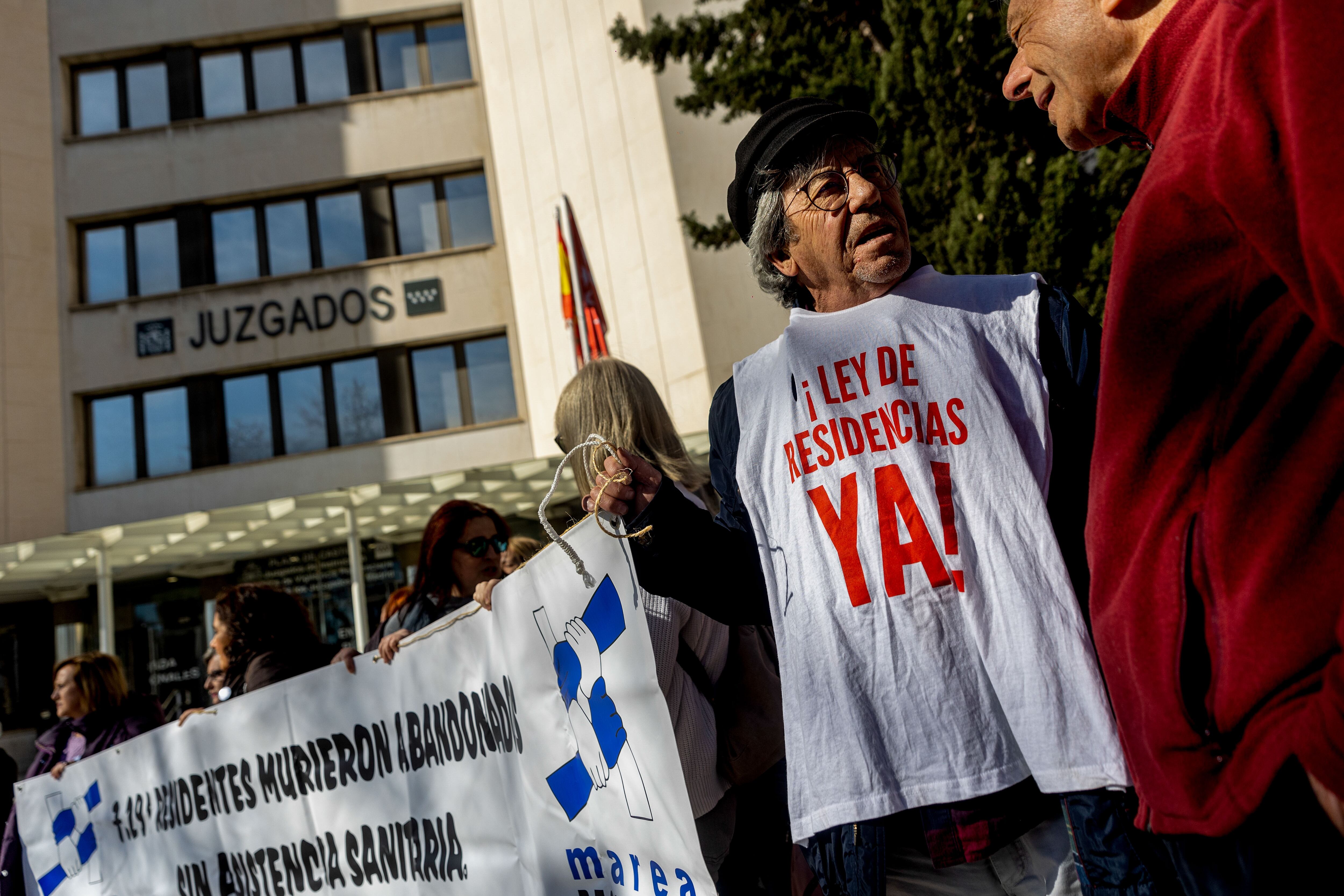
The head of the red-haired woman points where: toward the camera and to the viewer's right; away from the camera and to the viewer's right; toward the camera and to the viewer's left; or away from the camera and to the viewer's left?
toward the camera and to the viewer's right

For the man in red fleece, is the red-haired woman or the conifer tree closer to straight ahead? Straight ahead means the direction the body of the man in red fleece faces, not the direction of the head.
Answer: the red-haired woman

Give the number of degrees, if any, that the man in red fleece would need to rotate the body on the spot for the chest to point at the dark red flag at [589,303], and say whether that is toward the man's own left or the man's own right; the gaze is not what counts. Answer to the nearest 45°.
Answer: approximately 45° to the man's own right

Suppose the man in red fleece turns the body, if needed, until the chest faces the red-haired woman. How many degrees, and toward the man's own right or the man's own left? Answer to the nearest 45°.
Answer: approximately 45° to the man's own right

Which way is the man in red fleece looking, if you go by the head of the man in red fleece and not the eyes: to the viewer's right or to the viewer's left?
to the viewer's left

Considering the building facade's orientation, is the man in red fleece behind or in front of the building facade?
in front

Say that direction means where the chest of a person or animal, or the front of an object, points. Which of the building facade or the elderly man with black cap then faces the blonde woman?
the building facade

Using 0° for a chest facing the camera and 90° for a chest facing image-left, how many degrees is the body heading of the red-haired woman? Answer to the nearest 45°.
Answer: approximately 315°

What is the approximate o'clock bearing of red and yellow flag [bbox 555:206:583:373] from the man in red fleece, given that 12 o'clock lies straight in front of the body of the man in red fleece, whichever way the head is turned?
The red and yellow flag is roughly at 2 o'clock from the man in red fleece.

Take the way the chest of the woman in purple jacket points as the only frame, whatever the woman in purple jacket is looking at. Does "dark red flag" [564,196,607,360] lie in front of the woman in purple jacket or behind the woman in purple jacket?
behind

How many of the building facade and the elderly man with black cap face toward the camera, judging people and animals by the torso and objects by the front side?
2

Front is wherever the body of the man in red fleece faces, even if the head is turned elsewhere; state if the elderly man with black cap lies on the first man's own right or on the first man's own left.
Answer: on the first man's own right

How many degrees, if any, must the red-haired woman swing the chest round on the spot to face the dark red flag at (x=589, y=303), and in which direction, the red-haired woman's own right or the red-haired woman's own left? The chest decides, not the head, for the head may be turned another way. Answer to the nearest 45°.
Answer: approximately 135° to the red-haired woman's own left

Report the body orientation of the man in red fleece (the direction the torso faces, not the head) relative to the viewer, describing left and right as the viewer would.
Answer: facing to the left of the viewer

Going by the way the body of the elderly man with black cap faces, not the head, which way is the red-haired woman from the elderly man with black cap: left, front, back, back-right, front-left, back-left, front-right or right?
back-right
